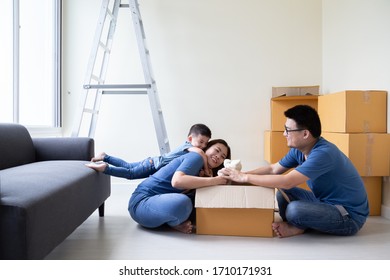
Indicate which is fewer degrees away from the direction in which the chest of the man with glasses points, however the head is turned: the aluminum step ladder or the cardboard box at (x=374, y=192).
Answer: the aluminum step ladder

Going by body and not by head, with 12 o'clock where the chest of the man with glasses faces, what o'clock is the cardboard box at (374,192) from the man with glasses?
The cardboard box is roughly at 4 o'clock from the man with glasses.

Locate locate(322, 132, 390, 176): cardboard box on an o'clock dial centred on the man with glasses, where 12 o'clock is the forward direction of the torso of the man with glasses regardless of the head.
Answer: The cardboard box is roughly at 4 o'clock from the man with glasses.

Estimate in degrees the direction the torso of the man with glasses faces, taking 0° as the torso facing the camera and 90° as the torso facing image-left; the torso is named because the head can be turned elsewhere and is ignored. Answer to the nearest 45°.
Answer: approximately 90°

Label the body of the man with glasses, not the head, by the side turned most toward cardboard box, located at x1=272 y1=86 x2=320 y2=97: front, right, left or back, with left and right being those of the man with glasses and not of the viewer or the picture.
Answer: right
